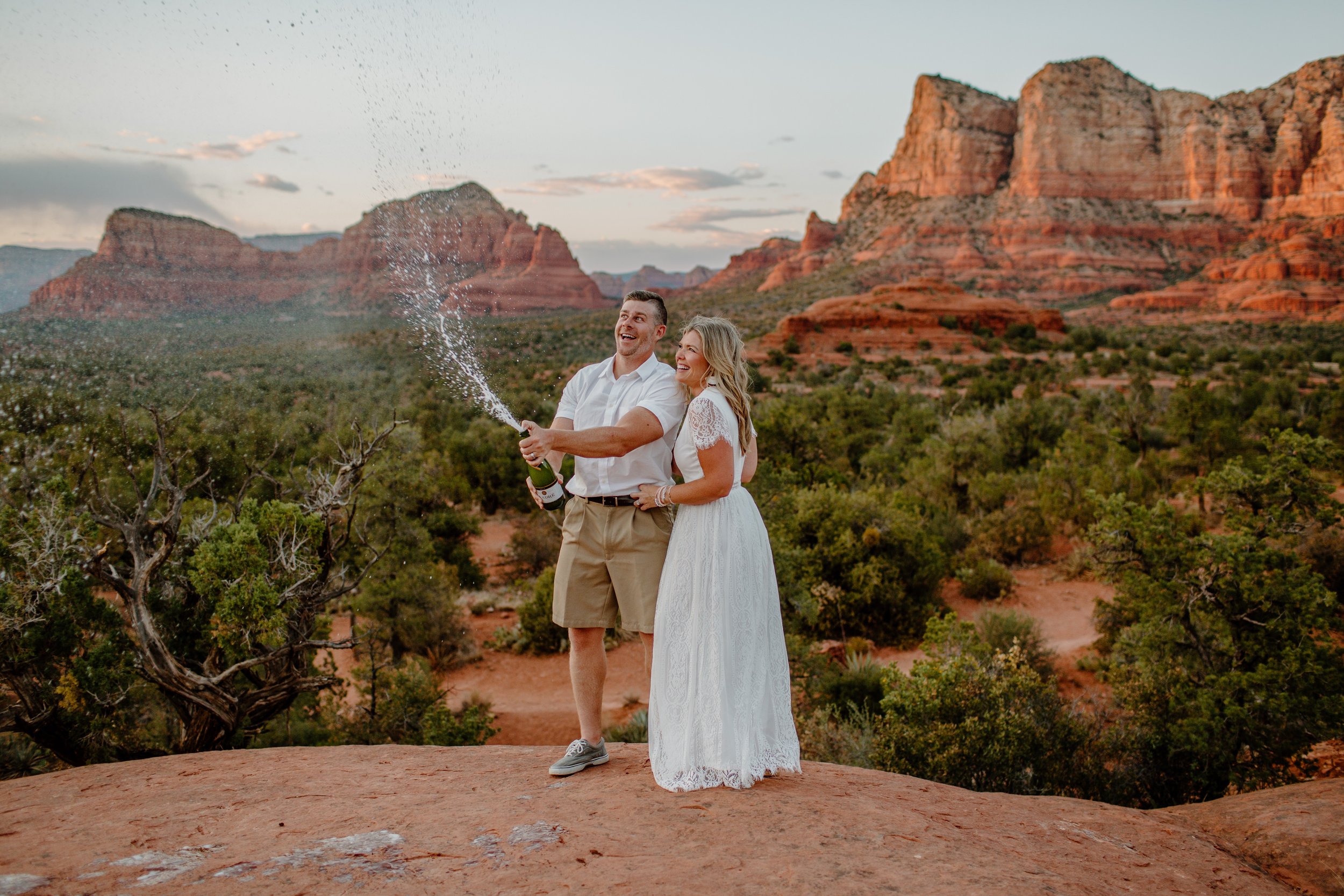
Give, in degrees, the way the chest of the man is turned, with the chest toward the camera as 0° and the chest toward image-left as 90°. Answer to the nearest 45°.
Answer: approximately 45°

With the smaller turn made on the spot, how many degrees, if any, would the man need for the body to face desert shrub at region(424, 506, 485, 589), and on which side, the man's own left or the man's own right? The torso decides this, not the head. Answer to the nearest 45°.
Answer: approximately 135° to the man's own right

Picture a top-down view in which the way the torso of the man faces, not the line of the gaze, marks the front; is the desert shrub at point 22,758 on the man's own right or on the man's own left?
on the man's own right

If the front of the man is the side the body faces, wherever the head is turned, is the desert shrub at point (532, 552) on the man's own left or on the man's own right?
on the man's own right
